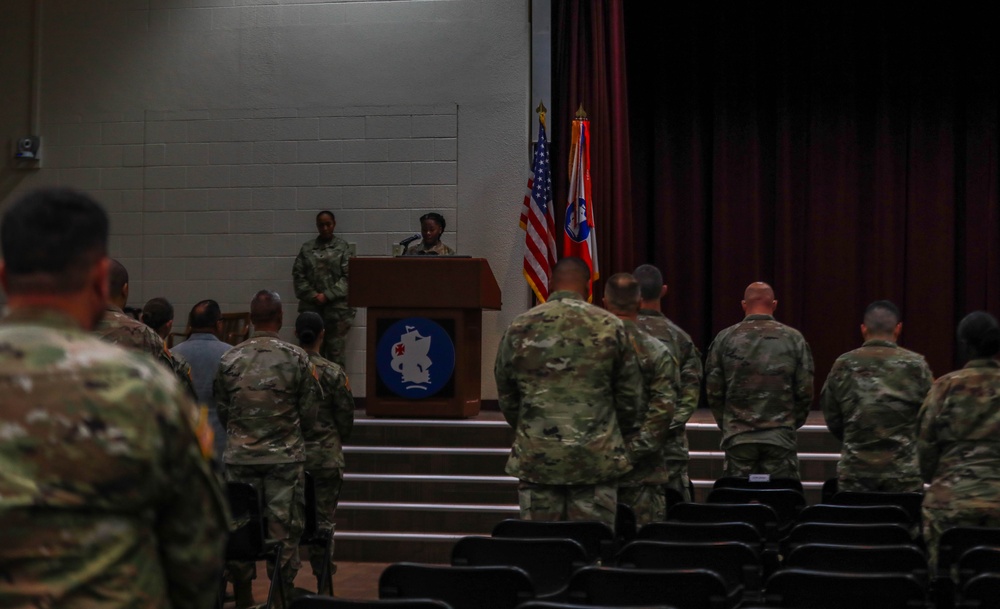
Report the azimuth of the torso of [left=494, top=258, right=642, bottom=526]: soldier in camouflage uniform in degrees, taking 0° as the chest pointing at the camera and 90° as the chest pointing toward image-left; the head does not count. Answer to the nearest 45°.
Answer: approximately 180°

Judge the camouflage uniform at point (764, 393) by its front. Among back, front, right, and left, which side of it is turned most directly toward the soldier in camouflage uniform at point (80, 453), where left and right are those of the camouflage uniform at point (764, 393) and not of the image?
back

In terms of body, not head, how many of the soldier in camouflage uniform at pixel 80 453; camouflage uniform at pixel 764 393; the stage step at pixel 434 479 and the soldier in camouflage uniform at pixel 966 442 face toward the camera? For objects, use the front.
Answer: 1

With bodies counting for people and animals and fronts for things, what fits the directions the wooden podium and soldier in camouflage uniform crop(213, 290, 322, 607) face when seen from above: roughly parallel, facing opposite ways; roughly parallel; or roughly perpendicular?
roughly parallel, facing opposite ways

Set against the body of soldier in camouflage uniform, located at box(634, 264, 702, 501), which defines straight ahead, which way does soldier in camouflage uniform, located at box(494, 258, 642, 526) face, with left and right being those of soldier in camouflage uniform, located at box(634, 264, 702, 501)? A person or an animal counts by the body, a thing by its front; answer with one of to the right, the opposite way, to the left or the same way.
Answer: the same way

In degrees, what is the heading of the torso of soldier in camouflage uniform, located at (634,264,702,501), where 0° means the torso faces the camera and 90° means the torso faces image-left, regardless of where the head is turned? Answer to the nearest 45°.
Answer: approximately 180°

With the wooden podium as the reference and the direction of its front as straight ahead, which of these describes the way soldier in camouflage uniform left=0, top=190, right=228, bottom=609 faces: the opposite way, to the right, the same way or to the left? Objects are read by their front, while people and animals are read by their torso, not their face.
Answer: the opposite way

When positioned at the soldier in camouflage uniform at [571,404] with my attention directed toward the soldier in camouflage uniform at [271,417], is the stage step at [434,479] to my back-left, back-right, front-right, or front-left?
front-right

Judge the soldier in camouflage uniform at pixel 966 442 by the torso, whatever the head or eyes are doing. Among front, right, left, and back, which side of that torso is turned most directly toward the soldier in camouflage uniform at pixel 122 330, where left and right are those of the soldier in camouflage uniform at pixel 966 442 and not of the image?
left

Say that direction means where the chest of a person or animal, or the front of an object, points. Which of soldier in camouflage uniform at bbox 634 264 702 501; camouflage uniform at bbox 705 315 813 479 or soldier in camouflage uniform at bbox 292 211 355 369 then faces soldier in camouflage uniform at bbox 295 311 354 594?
soldier in camouflage uniform at bbox 292 211 355 369

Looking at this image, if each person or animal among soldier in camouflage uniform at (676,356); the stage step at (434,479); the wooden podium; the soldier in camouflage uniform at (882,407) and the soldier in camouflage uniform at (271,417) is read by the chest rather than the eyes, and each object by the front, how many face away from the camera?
3

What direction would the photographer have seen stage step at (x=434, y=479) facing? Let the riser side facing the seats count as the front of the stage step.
facing the viewer

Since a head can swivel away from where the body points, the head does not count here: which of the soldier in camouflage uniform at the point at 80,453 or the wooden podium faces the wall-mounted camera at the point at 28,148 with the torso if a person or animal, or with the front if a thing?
the soldier in camouflage uniform

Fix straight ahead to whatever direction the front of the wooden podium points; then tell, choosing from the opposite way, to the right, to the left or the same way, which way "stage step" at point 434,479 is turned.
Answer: the same way

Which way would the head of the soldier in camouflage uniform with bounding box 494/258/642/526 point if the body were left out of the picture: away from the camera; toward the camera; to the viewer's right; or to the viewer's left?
away from the camera

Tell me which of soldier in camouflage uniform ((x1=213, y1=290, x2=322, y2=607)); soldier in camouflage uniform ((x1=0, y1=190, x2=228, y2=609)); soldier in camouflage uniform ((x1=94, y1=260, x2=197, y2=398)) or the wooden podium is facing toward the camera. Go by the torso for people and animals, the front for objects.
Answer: the wooden podium

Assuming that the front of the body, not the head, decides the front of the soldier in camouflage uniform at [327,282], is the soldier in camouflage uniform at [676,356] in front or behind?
in front

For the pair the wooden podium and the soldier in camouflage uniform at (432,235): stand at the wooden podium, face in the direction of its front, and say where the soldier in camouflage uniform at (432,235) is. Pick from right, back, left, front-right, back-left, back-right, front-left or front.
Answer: back

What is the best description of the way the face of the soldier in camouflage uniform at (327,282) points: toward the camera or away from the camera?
toward the camera

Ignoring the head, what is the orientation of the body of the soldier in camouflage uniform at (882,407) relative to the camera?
away from the camera

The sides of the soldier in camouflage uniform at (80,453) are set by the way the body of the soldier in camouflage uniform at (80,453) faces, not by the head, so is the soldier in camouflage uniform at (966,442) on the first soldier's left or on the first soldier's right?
on the first soldier's right

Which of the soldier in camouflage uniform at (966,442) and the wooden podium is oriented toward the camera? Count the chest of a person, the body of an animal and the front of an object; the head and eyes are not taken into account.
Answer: the wooden podium
